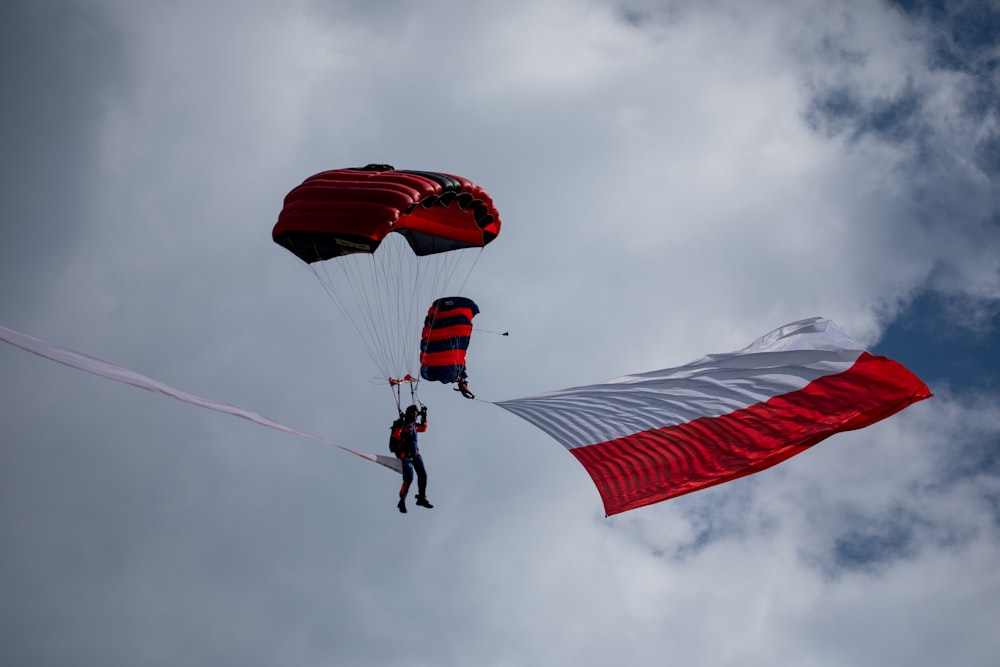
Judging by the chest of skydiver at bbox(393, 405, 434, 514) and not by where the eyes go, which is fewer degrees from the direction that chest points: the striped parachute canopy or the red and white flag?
the red and white flag

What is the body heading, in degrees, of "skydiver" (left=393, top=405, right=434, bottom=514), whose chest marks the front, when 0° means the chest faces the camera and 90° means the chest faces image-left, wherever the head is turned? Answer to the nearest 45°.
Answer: approximately 315°

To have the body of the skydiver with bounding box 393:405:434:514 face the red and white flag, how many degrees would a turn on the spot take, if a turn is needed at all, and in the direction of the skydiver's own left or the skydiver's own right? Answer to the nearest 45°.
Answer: approximately 45° to the skydiver's own left

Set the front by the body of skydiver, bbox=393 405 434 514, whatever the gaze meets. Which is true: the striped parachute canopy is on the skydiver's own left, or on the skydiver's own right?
on the skydiver's own left
